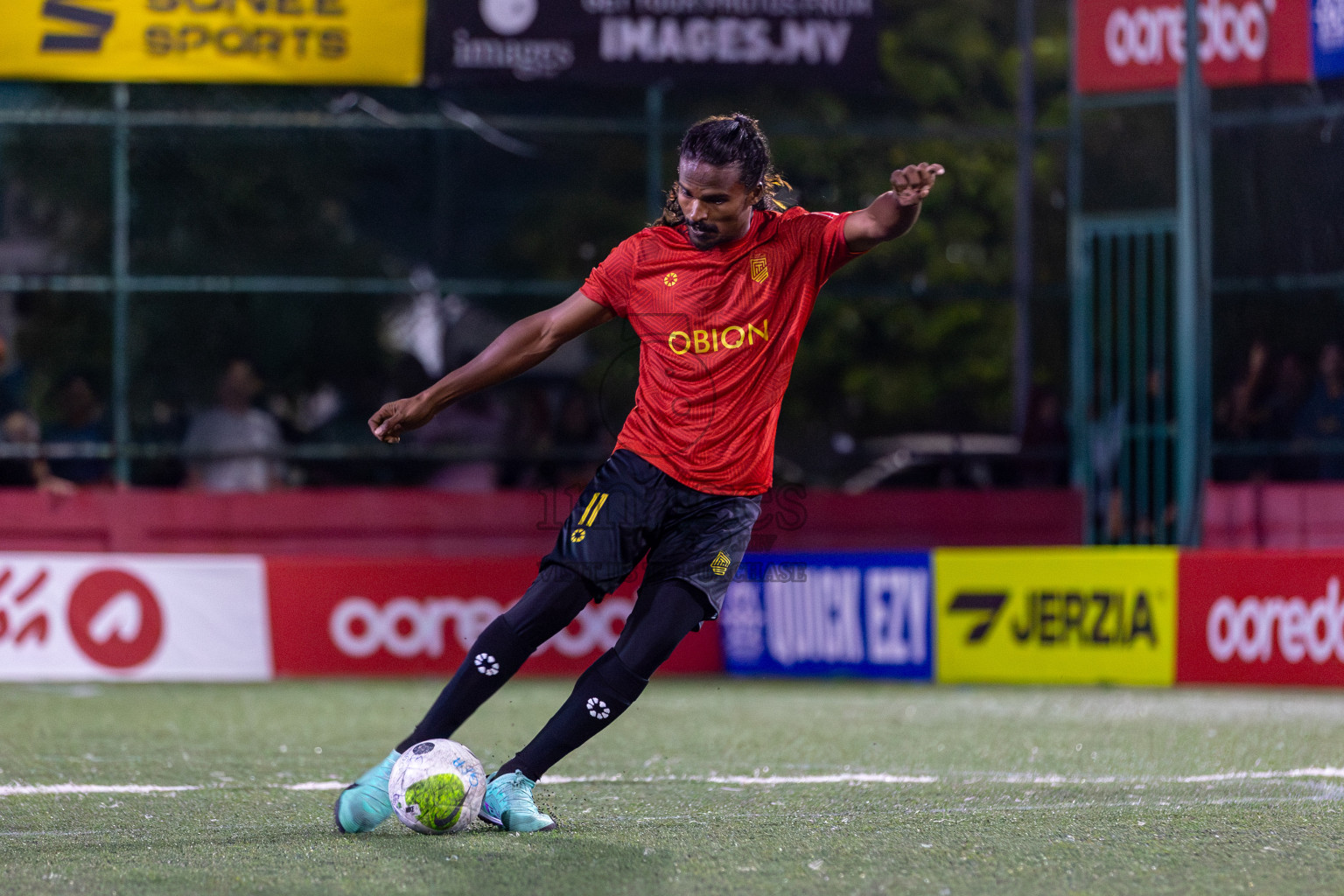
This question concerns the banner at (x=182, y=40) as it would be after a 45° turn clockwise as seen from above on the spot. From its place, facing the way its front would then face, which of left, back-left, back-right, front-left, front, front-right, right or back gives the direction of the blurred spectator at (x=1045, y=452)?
back-left

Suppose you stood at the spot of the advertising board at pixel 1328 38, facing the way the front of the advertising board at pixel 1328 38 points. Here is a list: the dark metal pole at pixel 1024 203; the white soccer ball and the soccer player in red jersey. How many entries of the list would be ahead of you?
2

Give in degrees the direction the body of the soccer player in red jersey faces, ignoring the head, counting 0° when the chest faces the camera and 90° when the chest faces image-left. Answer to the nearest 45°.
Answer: approximately 0°

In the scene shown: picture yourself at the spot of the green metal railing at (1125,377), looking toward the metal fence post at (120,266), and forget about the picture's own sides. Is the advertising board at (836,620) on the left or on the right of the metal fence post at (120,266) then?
left

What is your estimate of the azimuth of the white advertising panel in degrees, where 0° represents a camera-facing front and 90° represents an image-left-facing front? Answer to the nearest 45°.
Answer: approximately 0°

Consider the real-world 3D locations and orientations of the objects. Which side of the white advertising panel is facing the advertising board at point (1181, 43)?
left

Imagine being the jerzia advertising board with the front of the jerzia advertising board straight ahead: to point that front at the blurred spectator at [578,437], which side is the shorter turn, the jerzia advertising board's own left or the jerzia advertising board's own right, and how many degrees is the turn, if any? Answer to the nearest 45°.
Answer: approximately 135° to the jerzia advertising board's own right

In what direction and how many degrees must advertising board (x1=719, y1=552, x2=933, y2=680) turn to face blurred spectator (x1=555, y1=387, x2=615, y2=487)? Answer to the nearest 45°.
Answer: approximately 135° to its right
